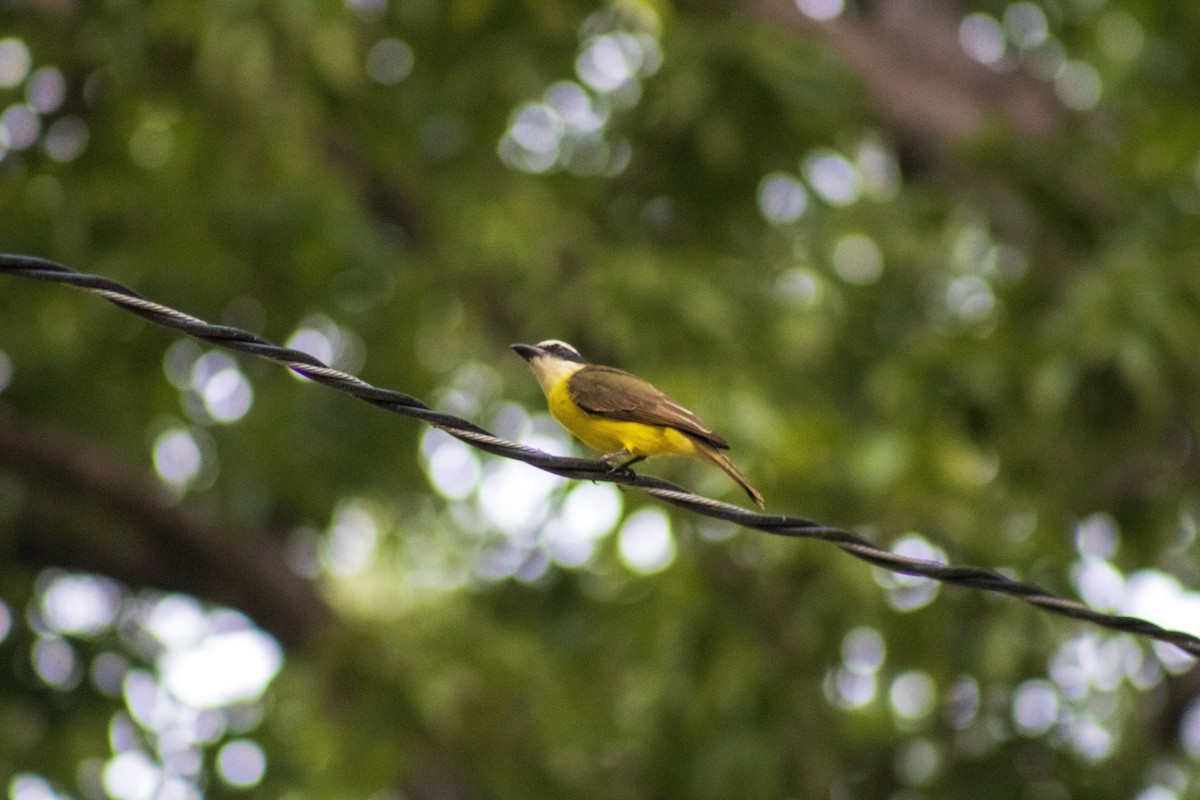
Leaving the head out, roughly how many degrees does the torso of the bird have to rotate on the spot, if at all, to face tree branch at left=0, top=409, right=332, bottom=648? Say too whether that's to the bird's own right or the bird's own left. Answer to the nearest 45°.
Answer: approximately 45° to the bird's own right

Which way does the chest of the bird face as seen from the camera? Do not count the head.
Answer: to the viewer's left
